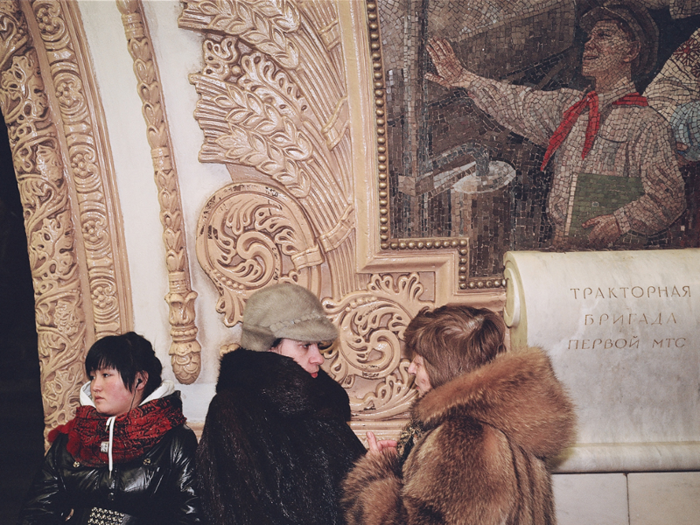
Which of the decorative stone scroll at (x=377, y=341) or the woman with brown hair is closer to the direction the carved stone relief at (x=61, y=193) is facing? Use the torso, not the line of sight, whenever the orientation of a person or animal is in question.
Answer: the woman with brown hair

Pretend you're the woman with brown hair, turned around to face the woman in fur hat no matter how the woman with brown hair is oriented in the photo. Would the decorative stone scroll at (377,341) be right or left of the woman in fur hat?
right

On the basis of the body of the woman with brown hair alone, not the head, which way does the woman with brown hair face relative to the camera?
to the viewer's left

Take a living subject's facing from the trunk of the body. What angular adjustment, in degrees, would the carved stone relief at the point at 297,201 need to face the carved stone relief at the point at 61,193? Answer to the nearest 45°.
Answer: approximately 90° to its right

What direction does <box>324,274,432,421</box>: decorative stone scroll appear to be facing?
toward the camera

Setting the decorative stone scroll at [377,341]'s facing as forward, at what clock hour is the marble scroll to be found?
The marble scroll is roughly at 10 o'clock from the decorative stone scroll.

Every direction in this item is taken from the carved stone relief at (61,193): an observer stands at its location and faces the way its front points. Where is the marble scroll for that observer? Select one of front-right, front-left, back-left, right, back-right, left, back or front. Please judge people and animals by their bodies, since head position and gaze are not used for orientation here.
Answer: front-left

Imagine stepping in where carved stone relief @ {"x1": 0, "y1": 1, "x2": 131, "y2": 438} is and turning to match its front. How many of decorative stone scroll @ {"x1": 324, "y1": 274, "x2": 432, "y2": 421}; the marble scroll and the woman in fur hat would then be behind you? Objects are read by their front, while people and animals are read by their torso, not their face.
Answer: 0

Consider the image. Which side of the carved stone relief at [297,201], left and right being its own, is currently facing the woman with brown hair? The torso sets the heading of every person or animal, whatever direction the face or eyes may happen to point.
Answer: front

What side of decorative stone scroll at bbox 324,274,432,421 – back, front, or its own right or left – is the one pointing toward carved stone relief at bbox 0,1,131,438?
right

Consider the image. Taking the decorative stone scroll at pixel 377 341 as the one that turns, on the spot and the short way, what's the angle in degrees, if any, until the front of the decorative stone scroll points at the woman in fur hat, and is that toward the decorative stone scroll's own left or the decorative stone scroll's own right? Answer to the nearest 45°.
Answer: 0° — it already faces them

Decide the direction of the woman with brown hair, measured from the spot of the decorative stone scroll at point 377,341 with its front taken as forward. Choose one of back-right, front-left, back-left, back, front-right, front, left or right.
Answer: front

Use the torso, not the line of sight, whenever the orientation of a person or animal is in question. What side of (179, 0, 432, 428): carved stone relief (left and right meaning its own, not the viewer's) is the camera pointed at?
front

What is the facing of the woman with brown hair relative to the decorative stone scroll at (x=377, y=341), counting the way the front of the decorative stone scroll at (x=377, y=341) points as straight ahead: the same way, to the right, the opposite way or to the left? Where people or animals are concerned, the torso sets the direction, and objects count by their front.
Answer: to the right

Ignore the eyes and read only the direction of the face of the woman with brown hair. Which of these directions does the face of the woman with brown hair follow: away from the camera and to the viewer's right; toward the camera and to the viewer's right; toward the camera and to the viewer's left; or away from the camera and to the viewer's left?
away from the camera and to the viewer's left
